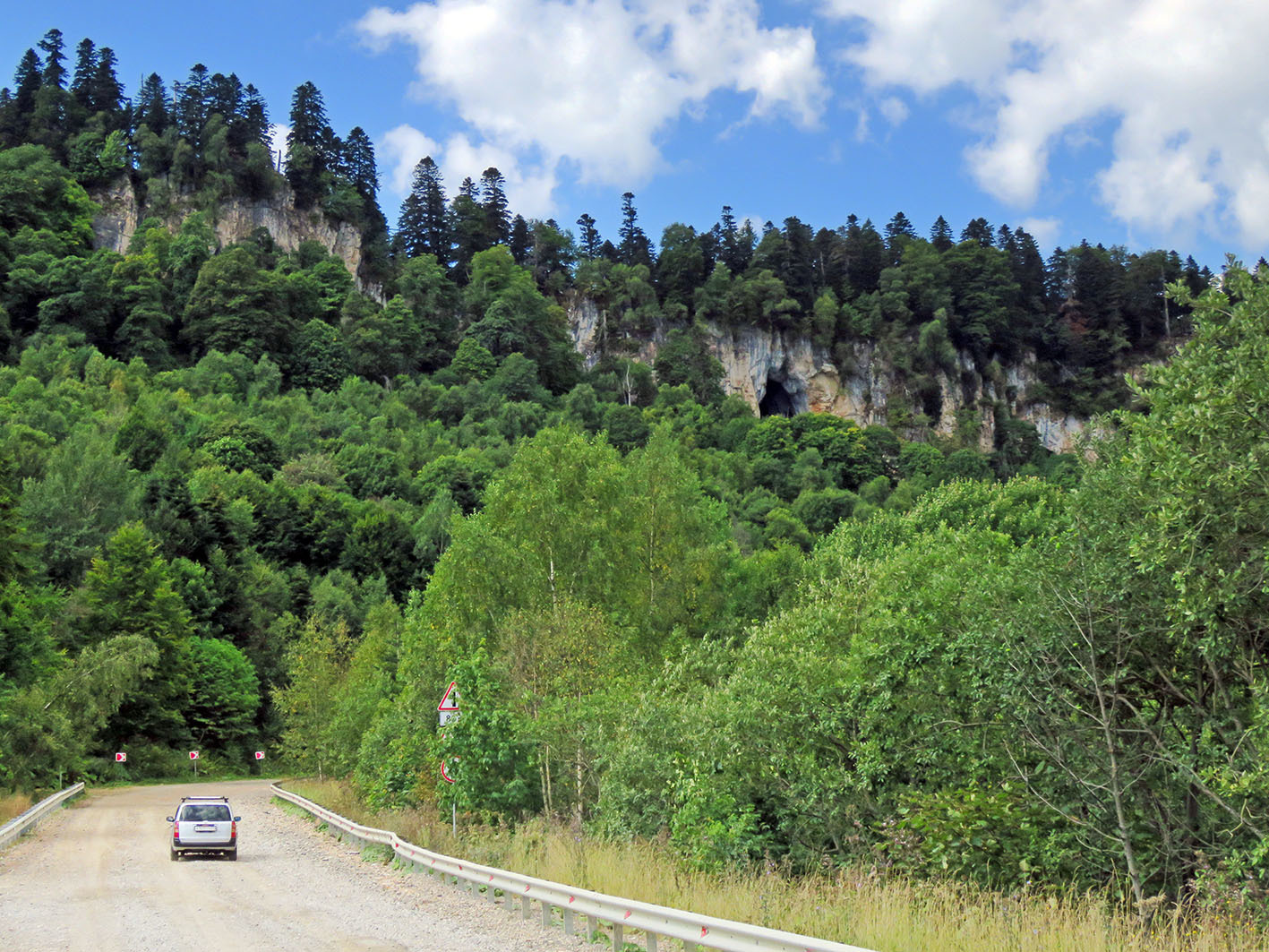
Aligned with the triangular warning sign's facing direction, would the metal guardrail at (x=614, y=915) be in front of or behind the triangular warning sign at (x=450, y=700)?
in front

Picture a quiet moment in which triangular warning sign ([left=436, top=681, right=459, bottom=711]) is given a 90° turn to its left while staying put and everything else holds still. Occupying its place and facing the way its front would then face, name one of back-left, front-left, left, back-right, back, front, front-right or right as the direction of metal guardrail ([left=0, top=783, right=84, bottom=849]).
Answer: back-left

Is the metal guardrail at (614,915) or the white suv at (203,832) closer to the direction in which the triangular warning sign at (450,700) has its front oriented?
the metal guardrail

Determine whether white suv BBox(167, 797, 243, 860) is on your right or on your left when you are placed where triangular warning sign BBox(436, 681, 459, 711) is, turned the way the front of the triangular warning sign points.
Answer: on your right

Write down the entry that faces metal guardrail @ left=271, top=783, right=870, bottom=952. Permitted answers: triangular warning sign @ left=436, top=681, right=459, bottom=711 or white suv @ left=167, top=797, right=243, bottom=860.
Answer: the triangular warning sign

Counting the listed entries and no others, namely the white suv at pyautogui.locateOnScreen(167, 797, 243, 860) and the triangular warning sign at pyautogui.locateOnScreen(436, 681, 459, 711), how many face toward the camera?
1

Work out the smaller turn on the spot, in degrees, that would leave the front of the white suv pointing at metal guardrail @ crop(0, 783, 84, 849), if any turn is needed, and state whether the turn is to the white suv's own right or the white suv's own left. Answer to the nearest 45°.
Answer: approximately 45° to the white suv's own left

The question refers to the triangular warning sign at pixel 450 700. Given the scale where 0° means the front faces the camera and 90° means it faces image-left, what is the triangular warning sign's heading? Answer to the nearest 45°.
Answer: approximately 0°

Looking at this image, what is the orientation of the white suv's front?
away from the camera

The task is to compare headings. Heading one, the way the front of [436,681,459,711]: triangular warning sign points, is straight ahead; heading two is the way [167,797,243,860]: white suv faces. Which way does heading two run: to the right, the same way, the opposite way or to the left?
the opposite way
